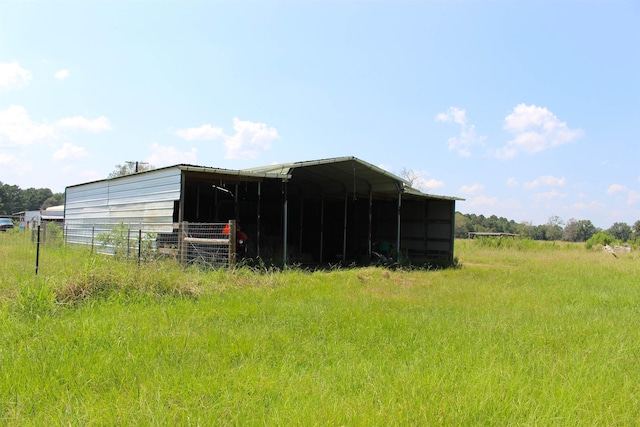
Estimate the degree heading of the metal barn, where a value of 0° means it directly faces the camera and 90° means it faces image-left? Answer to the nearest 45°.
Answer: approximately 315°
